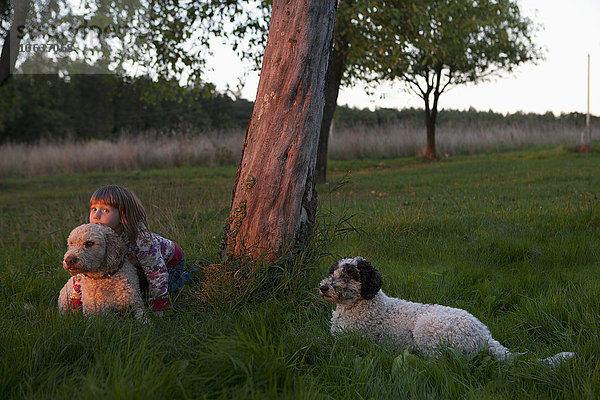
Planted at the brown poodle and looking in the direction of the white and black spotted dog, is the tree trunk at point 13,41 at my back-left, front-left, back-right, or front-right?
back-left

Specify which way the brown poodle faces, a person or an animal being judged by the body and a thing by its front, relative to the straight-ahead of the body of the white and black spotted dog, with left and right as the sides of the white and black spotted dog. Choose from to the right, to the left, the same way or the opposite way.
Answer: to the left

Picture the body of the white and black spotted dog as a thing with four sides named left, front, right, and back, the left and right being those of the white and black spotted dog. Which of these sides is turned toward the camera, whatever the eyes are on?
left

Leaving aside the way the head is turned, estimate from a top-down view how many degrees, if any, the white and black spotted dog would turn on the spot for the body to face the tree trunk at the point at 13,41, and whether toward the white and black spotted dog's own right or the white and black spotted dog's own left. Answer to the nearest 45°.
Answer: approximately 45° to the white and black spotted dog's own right

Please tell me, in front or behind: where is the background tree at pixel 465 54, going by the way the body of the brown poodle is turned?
behind

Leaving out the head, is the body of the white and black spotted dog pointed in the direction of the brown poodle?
yes

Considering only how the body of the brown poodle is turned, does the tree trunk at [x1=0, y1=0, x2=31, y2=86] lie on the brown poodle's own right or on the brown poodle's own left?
on the brown poodle's own right
